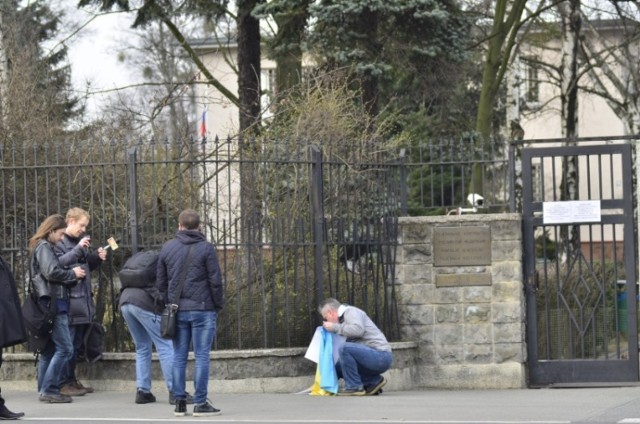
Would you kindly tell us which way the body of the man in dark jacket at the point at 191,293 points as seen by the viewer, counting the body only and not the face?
away from the camera

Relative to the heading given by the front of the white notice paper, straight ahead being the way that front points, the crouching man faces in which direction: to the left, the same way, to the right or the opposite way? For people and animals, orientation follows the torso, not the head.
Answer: to the right

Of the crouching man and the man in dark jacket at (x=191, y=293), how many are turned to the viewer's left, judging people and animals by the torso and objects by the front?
1

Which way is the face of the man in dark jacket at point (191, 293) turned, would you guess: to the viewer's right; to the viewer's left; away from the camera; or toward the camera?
away from the camera

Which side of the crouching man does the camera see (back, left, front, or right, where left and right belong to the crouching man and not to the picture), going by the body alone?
left

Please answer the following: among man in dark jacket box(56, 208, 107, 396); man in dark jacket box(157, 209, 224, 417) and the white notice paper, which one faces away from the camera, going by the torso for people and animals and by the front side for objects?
man in dark jacket box(157, 209, 224, 417)
